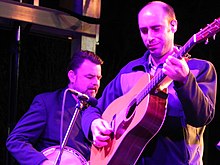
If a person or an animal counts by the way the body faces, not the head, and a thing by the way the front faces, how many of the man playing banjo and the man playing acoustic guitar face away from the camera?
0

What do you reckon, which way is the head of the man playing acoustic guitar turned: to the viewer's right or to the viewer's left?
to the viewer's left

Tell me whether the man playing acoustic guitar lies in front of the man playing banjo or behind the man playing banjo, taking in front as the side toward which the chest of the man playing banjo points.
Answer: in front

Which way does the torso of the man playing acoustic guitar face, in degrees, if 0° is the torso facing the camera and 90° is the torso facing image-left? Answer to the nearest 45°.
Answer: approximately 45°

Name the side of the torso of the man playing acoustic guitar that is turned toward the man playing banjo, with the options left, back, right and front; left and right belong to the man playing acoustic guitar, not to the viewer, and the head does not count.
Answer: right

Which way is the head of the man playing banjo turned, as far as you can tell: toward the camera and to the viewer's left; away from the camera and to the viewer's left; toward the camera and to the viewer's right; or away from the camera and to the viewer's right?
toward the camera and to the viewer's right

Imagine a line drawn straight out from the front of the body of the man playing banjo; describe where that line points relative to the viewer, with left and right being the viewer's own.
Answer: facing the viewer and to the right of the viewer
